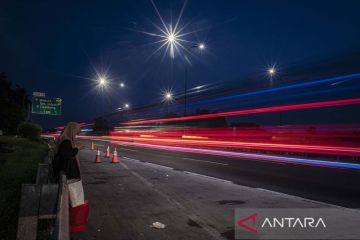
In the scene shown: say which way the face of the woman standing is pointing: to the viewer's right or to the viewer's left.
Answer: to the viewer's right

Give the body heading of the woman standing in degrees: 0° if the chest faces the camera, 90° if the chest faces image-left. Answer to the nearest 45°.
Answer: approximately 270°
